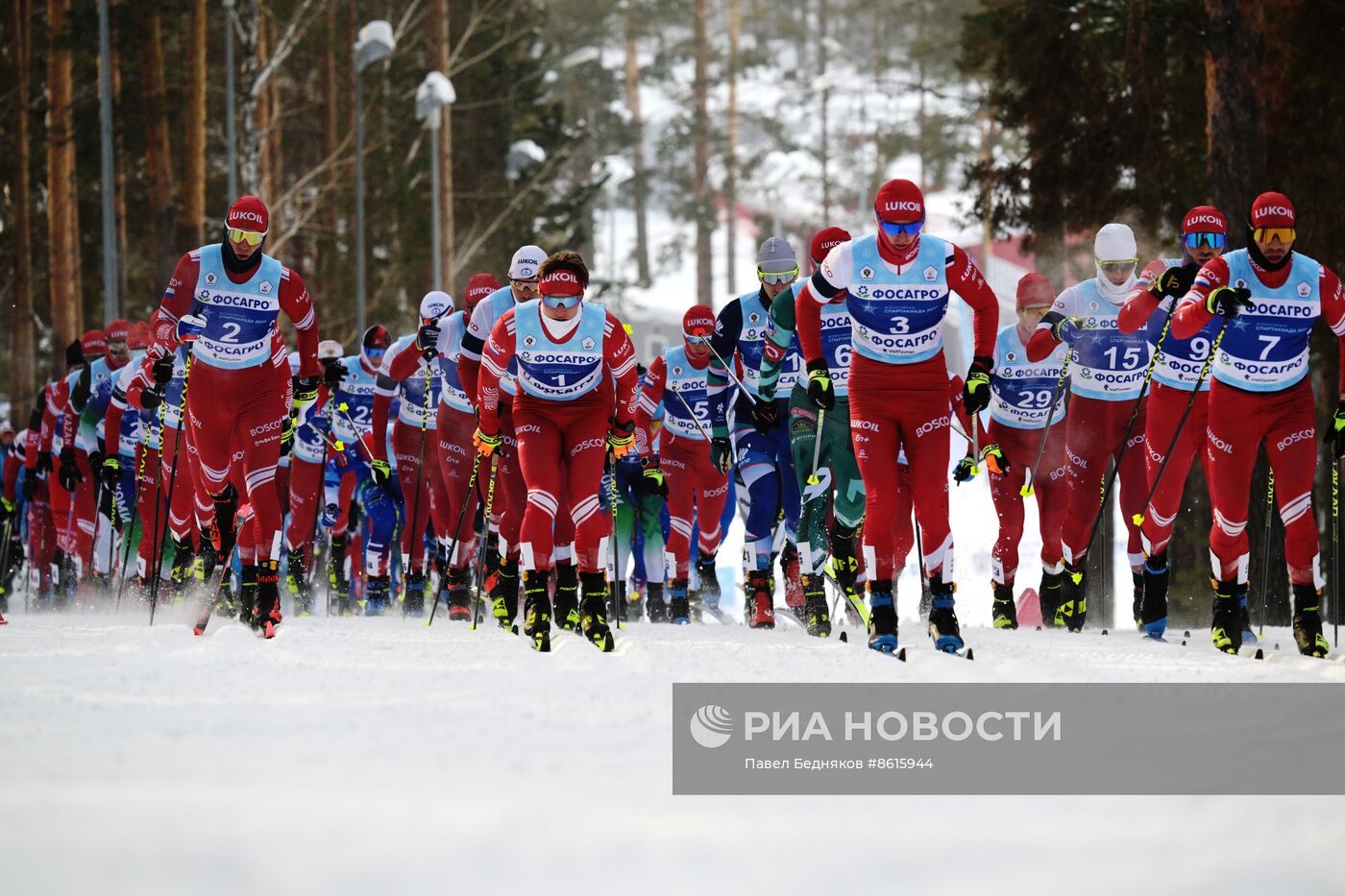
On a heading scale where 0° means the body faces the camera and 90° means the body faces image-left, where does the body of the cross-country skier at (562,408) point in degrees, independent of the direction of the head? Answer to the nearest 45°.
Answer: approximately 0°

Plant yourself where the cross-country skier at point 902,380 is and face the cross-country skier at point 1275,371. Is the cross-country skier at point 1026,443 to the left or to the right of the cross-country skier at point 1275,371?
left

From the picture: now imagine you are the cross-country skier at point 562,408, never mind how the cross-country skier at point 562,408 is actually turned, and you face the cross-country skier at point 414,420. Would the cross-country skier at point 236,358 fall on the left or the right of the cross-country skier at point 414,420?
left

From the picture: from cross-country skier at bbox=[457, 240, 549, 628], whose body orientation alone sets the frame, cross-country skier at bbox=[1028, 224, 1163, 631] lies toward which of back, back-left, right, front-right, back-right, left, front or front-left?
left

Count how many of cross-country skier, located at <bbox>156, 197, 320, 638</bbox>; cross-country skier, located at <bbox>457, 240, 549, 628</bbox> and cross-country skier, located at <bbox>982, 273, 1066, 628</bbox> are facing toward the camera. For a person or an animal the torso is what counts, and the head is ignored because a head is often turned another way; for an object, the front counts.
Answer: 3

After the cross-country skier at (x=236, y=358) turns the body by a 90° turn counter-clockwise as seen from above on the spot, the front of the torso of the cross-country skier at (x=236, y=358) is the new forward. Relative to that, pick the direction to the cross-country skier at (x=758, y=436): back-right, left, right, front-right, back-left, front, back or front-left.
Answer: front
